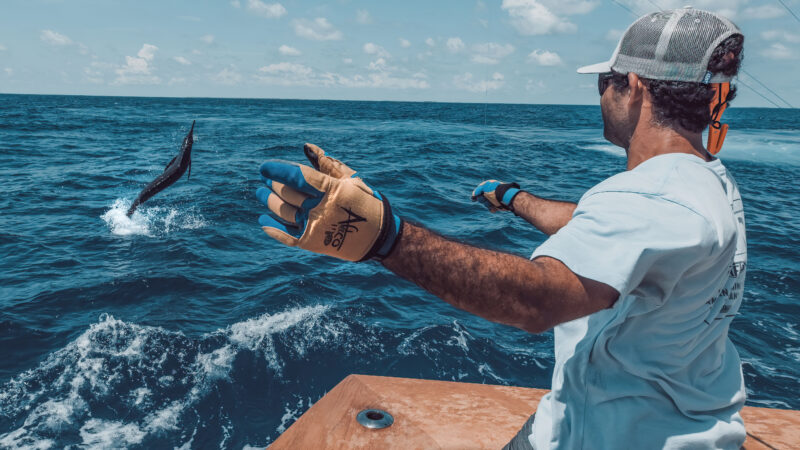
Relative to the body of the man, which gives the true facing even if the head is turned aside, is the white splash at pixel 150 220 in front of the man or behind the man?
in front

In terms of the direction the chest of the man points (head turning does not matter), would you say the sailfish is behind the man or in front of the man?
in front

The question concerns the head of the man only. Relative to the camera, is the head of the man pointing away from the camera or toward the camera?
away from the camera

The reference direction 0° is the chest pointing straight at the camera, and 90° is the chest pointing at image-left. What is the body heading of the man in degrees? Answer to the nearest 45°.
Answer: approximately 135°
